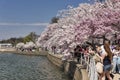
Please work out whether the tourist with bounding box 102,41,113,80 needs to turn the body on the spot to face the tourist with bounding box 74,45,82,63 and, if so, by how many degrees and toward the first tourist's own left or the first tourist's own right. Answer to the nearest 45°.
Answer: approximately 45° to the first tourist's own right

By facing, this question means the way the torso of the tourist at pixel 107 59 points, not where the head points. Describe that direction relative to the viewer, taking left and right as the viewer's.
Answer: facing away from the viewer and to the left of the viewer
